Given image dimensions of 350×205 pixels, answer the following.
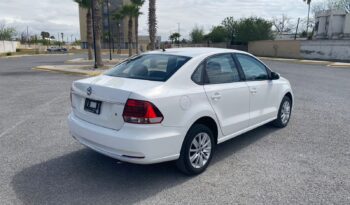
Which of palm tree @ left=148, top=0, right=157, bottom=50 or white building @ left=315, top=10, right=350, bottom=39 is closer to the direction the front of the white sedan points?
the white building

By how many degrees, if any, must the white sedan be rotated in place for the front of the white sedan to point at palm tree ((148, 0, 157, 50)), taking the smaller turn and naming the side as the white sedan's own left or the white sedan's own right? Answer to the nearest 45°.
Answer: approximately 45° to the white sedan's own left

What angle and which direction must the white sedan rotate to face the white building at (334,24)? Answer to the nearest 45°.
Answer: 0° — it already faces it

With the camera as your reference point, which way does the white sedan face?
facing away from the viewer and to the right of the viewer
